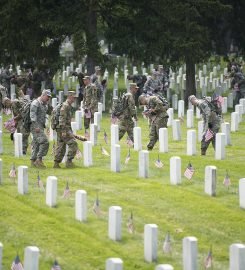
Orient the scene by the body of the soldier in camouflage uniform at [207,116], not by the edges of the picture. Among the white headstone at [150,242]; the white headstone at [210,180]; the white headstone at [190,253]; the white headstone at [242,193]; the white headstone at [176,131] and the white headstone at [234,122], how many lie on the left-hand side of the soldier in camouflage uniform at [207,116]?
4

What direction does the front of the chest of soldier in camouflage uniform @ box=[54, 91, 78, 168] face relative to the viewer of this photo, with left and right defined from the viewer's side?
facing to the right of the viewer

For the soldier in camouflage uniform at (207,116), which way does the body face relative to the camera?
to the viewer's left

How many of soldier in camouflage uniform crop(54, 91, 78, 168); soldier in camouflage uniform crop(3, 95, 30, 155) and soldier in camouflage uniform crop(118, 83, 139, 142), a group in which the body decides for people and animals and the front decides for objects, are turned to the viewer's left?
1

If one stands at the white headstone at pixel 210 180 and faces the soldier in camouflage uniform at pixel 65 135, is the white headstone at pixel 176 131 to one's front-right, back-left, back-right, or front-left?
front-right

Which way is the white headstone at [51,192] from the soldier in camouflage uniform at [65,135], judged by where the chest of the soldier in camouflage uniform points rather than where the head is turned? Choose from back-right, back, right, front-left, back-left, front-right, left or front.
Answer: right
